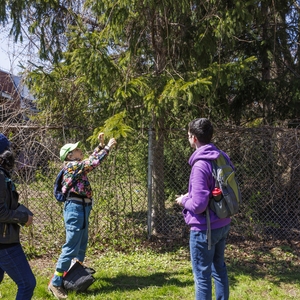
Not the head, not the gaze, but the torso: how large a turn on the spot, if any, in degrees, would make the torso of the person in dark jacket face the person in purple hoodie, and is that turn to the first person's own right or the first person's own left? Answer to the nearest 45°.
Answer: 0° — they already face them

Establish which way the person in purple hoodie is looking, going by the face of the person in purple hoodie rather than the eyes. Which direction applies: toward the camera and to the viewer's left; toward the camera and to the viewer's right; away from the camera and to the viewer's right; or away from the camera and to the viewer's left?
away from the camera and to the viewer's left

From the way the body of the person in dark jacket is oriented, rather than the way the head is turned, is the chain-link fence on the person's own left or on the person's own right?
on the person's own left

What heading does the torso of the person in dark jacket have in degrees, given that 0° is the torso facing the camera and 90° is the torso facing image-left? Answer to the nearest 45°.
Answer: approximately 270°
